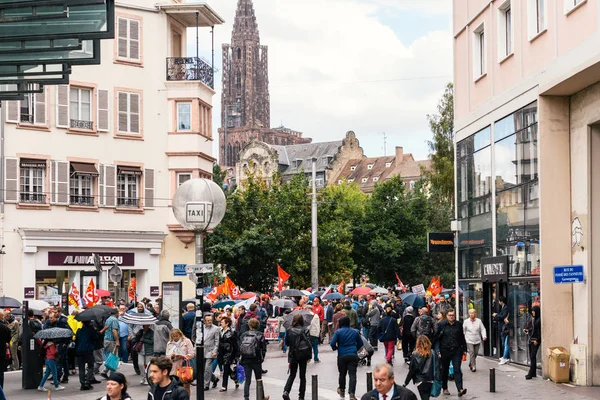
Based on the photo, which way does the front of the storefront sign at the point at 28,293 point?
toward the camera

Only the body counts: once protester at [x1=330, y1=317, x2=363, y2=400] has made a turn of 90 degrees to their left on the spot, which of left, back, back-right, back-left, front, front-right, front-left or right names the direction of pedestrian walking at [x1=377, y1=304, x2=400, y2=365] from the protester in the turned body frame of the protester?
right

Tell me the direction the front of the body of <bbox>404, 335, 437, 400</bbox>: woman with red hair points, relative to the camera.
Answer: away from the camera

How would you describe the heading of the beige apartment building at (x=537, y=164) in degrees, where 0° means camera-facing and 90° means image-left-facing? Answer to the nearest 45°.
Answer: approximately 45°

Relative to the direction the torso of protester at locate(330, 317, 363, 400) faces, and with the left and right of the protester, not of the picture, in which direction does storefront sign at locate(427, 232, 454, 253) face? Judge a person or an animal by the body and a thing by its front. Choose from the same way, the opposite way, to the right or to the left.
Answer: the opposite way

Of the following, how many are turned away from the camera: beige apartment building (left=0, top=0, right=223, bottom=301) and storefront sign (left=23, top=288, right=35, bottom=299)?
0

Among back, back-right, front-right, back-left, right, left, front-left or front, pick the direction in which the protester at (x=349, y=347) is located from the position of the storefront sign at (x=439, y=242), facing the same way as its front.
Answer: front

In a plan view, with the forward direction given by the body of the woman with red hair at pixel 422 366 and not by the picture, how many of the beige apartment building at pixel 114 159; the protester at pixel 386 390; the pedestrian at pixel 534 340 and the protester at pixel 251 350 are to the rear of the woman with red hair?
1

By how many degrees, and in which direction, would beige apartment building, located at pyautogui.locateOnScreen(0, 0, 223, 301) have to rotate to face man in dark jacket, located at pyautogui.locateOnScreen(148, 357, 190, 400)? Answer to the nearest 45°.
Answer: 0° — it already faces them

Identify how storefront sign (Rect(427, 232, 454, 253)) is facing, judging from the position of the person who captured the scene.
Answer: facing the viewer

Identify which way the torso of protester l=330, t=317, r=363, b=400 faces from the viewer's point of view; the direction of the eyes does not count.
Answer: away from the camera

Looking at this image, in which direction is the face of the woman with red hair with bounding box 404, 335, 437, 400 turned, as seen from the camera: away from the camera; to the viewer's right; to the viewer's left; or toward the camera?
away from the camera
